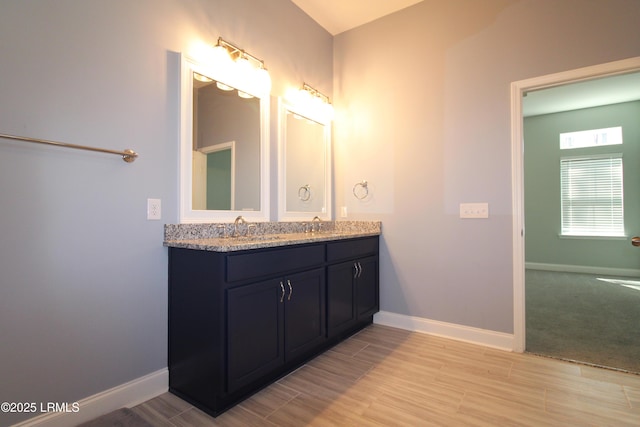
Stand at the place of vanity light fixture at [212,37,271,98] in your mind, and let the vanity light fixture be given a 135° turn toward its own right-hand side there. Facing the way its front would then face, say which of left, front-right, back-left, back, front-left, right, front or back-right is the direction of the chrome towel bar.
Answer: front-left

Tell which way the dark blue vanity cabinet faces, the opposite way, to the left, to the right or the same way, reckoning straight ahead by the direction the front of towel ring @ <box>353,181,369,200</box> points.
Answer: to the left

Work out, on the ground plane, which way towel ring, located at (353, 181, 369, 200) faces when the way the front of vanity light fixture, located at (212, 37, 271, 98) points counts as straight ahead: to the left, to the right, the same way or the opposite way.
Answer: to the right

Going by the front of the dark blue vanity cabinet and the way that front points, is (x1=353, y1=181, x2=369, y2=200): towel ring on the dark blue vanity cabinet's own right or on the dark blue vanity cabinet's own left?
on the dark blue vanity cabinet's own left

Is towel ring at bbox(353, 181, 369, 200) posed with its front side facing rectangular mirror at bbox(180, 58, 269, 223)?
yes

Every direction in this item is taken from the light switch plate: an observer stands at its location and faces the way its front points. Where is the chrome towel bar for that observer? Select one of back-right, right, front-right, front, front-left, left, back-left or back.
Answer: front-right

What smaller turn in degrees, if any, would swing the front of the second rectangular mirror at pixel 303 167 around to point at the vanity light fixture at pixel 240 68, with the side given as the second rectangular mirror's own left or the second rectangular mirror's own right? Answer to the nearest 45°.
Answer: approximately 90° to the second rectangular mirror's own right

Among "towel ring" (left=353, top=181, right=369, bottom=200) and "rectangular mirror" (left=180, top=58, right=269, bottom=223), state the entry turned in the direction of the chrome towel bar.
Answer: the towel ring

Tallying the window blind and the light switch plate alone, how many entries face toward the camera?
2

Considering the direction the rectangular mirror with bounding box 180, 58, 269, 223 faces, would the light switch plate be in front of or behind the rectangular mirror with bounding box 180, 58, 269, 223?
in front
